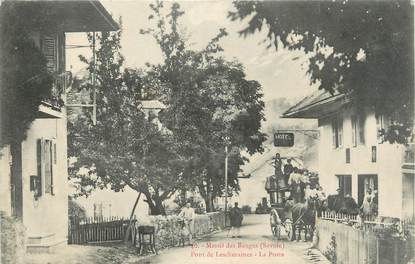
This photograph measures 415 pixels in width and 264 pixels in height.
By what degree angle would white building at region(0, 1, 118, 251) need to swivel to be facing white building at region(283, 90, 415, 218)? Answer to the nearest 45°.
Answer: approximately 45° to its left

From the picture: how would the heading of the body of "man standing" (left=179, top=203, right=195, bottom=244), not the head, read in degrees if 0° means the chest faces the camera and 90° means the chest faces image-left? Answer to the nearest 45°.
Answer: approximately 0°

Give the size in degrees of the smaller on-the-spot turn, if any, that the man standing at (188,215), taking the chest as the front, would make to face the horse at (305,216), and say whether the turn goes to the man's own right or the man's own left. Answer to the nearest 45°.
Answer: approximately 90° to the man's own left
